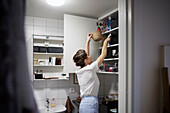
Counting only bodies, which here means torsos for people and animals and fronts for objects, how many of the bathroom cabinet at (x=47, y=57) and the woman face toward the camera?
1

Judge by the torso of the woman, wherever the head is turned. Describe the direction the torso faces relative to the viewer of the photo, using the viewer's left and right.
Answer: facing away from the viewer and to the right of the viewer

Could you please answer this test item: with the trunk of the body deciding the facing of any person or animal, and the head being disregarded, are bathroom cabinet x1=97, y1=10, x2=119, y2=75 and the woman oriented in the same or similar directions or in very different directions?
very different directions

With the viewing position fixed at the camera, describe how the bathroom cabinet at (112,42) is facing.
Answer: facing the viewer and to the left of the viewer

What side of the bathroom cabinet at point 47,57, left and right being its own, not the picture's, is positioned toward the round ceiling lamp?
front

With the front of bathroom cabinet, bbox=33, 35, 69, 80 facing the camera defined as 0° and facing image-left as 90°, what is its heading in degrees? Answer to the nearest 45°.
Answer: approximately 0°
